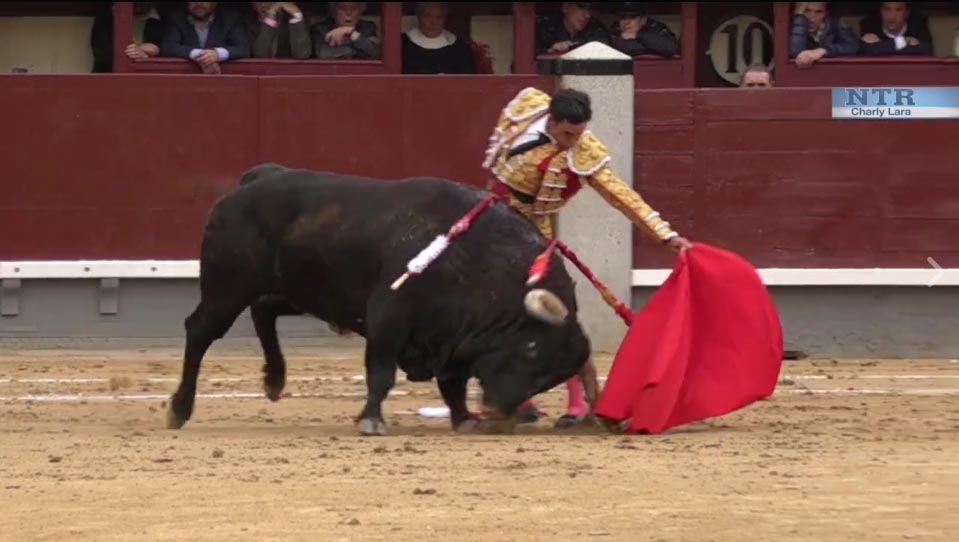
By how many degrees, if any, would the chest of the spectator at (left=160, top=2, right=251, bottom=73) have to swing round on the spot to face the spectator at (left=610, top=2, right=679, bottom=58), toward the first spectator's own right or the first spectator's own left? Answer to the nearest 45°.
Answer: approximately 90° to the first spectator's own left

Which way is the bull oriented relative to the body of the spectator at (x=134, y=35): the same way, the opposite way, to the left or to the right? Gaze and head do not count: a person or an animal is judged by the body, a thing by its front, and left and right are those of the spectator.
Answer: to the left

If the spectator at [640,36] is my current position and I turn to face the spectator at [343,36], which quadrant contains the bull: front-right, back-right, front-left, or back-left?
front-left

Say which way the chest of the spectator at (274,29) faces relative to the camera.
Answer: toward the camera

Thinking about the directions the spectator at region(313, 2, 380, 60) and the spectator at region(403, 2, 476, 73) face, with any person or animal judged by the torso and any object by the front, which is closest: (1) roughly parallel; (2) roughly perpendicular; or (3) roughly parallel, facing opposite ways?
roughly parallel

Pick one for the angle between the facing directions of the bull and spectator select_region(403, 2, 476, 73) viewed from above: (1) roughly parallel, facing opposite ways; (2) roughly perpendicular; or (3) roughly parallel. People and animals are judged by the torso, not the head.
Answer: roughly perpendicular

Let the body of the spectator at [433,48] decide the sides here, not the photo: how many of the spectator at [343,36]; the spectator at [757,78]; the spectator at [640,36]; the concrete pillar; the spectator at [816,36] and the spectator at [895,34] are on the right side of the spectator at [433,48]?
1

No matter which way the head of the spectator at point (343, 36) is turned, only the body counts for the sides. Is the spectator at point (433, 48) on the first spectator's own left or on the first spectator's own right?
on the first spectator's own left

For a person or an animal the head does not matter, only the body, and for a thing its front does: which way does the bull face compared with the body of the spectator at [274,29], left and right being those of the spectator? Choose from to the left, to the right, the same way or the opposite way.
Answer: to the left

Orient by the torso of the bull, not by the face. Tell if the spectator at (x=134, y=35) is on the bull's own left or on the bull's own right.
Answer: on the bull's own left

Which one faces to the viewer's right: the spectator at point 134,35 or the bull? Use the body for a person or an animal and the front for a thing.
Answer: the bull

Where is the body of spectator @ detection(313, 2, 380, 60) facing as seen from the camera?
toward the camera

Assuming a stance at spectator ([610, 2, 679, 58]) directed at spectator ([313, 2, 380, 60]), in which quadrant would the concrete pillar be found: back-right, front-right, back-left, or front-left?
front-left

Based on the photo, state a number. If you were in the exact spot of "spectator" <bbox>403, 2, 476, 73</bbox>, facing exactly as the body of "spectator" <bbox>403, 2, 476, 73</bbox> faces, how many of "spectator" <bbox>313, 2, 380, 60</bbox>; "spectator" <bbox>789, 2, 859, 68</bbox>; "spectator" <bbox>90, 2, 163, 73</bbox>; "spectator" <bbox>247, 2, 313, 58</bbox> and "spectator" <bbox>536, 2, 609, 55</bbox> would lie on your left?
2

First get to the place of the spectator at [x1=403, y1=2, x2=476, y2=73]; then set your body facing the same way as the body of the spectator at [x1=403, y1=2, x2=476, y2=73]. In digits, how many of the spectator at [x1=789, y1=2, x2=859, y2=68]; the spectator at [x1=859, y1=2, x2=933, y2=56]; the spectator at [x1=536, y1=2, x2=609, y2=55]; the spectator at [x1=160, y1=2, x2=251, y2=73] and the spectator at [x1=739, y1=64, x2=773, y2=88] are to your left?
4

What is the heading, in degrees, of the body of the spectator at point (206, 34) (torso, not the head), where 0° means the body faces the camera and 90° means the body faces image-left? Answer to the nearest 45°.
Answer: approximately 0°

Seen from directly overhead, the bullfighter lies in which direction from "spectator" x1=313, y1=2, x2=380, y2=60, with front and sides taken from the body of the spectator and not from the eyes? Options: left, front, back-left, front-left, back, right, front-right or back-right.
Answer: front

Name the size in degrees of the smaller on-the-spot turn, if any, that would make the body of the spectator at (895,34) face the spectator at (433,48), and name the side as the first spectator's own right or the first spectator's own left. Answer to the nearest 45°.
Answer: approximately 90° to the first spectator's own right

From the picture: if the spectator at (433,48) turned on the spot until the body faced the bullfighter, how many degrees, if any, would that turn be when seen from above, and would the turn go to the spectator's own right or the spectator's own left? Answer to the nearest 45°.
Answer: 0° — they already face them
